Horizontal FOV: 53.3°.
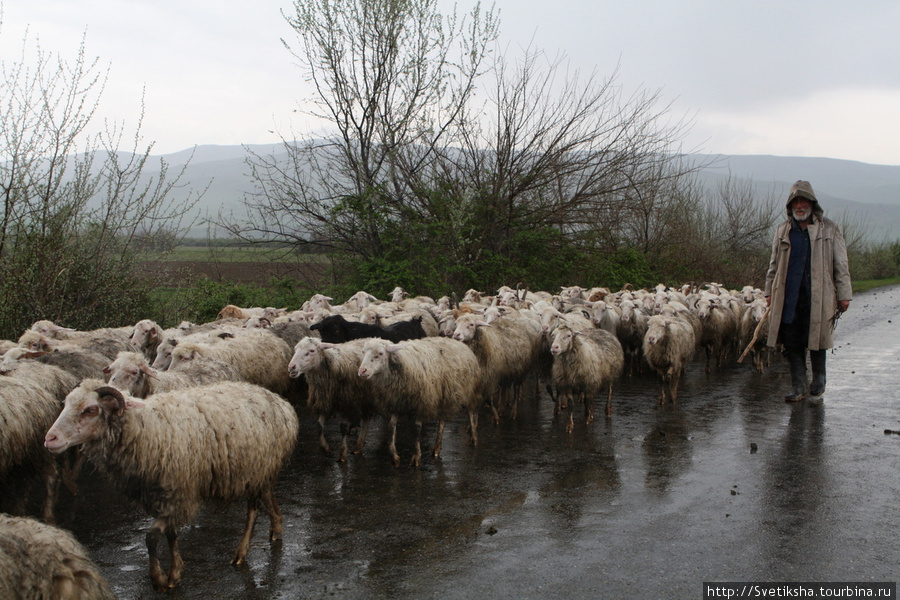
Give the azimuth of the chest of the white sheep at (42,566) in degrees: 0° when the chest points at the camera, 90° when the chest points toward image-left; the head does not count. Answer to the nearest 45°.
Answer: approximately 90°

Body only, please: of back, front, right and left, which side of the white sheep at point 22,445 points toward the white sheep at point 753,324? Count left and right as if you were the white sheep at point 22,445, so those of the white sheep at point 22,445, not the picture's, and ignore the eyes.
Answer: back

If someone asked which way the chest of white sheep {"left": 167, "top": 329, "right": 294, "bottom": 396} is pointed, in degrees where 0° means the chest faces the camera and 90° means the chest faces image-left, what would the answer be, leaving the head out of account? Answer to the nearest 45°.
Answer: approximately 90°

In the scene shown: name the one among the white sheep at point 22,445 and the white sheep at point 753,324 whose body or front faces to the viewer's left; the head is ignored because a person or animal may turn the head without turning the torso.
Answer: the white sheep at point 22,445

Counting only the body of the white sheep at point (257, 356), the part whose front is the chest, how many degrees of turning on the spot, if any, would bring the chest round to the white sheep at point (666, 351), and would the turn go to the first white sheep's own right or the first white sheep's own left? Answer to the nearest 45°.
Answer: approximately 180°

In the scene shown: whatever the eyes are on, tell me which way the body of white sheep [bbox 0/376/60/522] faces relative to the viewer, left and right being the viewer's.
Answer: facing to the left of the viewer

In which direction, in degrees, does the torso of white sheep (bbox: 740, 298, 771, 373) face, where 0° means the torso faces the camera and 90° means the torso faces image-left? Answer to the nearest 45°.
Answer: approximately 0°
